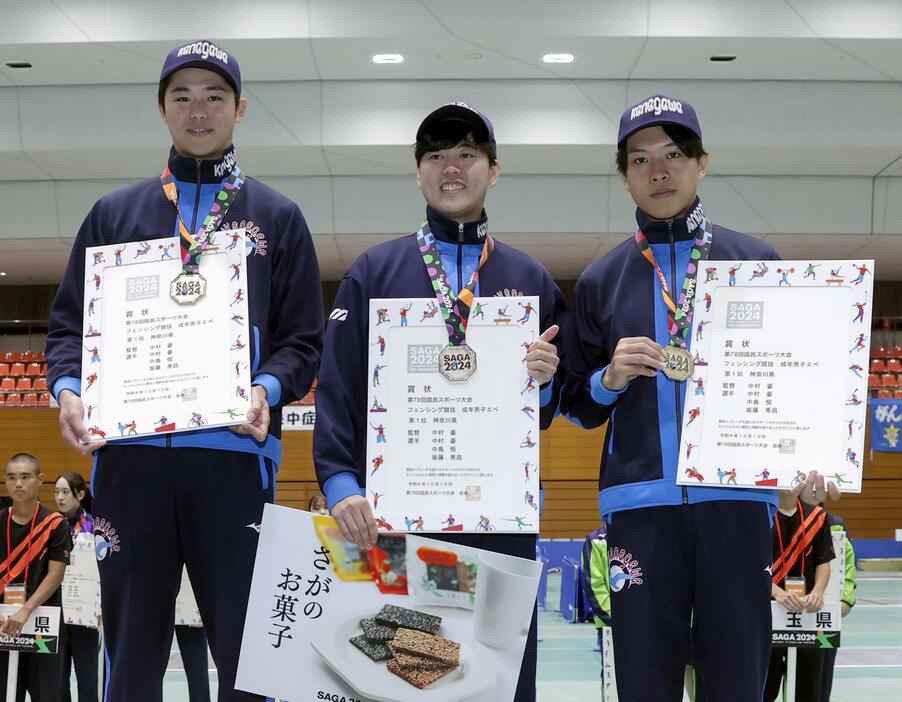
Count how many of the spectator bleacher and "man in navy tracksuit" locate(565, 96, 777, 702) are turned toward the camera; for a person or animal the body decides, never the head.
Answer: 2

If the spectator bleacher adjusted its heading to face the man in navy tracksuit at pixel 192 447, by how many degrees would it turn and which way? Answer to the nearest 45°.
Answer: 0° — it already faces them

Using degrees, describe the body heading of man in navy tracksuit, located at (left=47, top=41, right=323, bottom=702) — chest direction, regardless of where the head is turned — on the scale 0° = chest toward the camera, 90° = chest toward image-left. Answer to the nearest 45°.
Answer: approximately 0°

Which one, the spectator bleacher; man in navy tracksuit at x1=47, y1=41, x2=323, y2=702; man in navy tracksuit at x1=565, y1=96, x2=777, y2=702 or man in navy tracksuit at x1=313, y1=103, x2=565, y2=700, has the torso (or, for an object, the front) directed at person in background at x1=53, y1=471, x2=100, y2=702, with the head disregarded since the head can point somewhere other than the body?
the spectator bleacher

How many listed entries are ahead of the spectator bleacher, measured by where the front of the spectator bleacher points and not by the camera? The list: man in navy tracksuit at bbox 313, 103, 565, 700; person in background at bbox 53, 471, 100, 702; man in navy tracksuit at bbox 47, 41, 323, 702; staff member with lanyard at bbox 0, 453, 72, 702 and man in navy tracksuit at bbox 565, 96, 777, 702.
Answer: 5

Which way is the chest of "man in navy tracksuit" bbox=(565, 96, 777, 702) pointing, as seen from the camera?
toward the camera

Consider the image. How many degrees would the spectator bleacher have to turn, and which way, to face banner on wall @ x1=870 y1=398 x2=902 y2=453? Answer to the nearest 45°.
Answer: approximately 45° to its left

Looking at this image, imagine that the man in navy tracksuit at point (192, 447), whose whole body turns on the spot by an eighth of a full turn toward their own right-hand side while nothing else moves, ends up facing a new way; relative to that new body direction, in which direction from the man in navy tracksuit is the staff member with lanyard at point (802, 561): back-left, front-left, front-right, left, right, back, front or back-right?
back

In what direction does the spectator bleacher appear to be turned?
toward the camera

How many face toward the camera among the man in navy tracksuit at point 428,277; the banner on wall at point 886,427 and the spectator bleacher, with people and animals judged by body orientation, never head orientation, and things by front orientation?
3

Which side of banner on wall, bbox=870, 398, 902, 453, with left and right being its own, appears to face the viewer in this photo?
front
